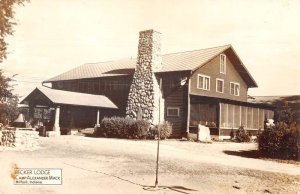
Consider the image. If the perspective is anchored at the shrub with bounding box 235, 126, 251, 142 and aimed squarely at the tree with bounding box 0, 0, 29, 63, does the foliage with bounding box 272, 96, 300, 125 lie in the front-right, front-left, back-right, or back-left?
back-right
